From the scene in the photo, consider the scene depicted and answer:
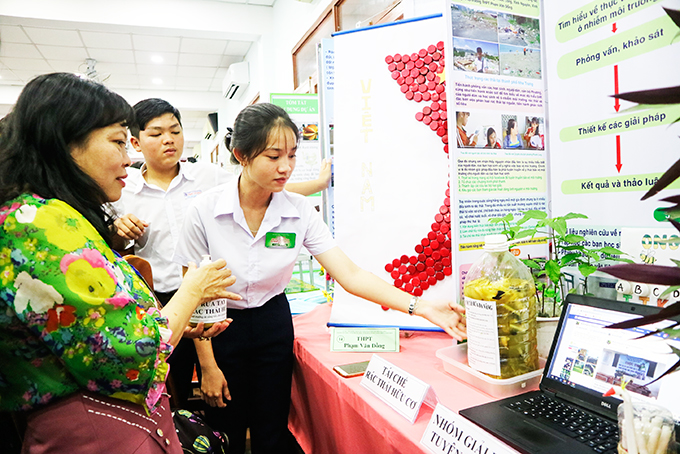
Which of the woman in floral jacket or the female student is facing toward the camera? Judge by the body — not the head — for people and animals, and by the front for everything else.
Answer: the female student

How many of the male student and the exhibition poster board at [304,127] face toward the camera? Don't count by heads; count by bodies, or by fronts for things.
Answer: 2

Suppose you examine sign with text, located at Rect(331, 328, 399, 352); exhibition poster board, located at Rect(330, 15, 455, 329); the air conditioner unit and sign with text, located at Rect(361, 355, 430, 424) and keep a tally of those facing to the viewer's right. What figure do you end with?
0

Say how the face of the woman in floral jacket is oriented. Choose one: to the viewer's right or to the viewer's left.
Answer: to the viewer's right

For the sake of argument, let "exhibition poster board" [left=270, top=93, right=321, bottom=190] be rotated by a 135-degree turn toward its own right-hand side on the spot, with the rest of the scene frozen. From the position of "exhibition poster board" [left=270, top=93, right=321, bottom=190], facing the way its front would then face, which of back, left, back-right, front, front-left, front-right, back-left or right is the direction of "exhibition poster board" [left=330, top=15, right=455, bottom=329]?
back-left

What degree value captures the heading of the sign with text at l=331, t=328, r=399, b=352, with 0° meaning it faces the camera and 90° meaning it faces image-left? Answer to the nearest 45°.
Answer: approximately 0°

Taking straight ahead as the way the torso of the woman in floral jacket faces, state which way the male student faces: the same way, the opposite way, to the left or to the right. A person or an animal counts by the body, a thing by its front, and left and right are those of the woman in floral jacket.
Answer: to the right

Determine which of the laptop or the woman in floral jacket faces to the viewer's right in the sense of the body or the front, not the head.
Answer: the woman in floral jacket

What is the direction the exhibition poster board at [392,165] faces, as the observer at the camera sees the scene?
facing the viewer and to the left of the viewer

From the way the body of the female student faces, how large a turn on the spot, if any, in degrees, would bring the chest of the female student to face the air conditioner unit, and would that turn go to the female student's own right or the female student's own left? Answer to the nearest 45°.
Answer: approximately 180°

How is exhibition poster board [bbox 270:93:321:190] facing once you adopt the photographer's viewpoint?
facing the viewer

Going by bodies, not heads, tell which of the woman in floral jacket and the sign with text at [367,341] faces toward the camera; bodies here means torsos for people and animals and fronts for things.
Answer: the sign with text

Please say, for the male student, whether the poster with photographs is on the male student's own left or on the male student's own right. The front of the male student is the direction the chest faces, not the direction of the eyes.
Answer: on the male student's own left

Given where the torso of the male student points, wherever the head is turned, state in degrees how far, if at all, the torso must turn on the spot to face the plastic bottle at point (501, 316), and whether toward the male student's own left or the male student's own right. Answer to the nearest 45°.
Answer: approximately 45° to the male student's own left

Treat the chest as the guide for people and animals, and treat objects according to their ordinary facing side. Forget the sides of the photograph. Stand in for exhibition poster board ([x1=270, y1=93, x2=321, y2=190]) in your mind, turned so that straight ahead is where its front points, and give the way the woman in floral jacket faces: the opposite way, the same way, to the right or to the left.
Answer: to the left

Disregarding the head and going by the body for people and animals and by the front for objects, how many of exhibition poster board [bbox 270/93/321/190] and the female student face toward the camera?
2

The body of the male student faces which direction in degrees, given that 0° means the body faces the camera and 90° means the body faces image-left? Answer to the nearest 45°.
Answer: approximately 0°

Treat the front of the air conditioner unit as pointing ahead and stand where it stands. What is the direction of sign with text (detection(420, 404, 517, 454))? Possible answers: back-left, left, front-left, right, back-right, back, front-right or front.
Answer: front-left

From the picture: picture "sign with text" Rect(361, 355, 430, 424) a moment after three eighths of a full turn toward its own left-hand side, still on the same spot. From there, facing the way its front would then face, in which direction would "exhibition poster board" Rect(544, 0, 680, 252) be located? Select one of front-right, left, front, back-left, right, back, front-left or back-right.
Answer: front-left
